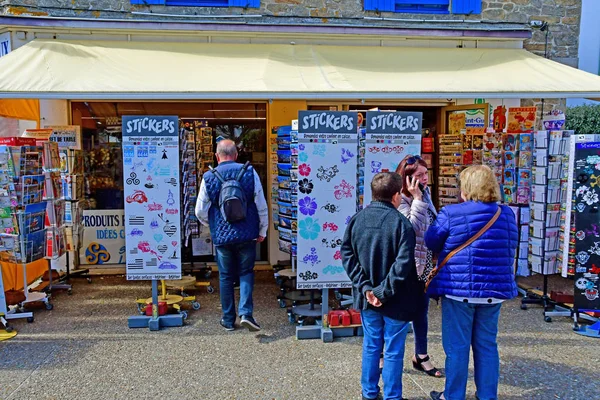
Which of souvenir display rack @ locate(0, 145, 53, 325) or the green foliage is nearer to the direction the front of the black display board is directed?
the souvenir display rack

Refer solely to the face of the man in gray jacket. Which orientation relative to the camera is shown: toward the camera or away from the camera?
away from the camera

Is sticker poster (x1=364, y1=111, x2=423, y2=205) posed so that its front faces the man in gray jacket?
yes

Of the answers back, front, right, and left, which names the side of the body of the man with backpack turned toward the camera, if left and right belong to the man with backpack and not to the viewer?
back

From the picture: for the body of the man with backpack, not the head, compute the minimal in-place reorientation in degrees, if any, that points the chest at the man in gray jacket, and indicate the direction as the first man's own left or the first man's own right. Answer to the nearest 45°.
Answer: approximately 135° to the first man's own right

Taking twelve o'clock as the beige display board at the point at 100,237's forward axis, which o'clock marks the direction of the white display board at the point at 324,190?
the white display board at the point at 324,190 is roughly at 11 o'clock from the beige display board at the point at 100,237.

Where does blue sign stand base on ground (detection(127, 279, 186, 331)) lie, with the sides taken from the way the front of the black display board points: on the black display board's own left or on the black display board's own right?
on the black display board's own right

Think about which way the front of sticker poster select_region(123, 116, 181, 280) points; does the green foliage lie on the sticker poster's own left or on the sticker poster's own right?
on the sticker poster's own left

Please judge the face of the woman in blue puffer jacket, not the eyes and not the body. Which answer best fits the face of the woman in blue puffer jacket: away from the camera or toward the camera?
away from the camera

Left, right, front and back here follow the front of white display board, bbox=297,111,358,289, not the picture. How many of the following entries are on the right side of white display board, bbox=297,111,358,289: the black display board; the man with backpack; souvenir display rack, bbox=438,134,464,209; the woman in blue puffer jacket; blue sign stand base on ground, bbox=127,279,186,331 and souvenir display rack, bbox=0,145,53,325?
3

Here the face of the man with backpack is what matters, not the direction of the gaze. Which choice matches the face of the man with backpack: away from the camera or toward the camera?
away from the camera

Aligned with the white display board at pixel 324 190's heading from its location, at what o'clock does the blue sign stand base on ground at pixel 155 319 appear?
The blue sign stand base on ground is roughly at 3 o'clock from the white display board.
